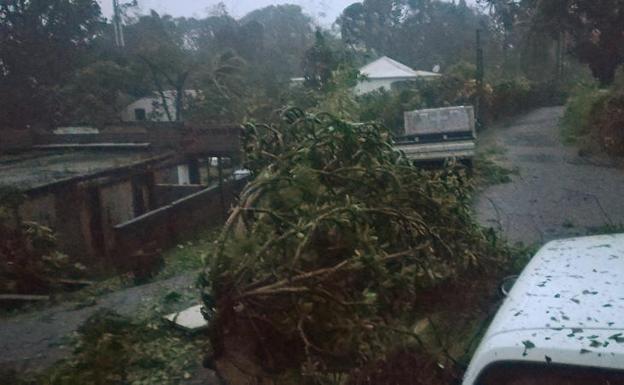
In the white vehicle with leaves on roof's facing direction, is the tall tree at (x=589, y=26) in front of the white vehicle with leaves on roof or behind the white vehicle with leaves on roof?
in front

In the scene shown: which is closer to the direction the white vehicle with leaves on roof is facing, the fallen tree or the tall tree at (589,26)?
the tall tree

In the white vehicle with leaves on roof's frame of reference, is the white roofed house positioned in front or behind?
in front

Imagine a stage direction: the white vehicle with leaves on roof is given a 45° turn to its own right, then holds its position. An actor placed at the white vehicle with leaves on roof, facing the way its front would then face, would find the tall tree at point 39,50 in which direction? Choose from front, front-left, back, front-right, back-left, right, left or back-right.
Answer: left

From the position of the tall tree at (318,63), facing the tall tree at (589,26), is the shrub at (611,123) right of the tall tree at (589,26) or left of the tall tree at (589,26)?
right

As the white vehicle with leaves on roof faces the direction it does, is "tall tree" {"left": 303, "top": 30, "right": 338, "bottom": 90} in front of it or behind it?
in front

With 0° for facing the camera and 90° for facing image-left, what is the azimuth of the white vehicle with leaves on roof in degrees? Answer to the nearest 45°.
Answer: approximately 180°
